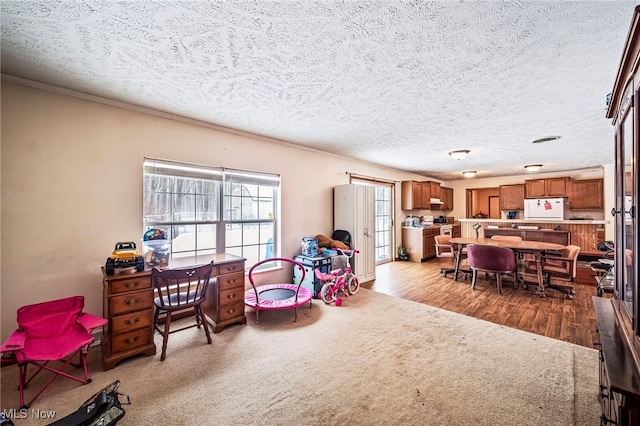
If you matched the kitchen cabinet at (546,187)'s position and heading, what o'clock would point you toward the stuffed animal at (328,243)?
The stuffed animal is roughly at 1 o'clock from the kitchen cabinet.

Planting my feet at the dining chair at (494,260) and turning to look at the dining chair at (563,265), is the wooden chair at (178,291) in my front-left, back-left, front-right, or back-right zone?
back-right

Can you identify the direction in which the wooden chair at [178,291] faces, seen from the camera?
facing away from the viewer and to the left of the viewer

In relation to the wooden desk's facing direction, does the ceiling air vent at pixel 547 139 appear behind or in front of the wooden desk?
in front

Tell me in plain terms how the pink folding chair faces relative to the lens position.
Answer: facing the viewer and to the right of the viewer

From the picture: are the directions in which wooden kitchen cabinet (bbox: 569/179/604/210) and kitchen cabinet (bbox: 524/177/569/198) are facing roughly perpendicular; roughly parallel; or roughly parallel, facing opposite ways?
roughly parallel

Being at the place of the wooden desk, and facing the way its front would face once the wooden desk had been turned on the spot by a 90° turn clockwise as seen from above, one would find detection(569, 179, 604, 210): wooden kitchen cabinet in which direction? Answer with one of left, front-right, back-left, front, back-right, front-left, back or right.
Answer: back-left

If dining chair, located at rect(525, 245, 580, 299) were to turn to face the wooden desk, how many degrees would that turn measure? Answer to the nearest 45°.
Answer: approximately 45° to its left

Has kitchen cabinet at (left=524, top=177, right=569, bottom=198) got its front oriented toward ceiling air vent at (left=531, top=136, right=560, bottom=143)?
yes

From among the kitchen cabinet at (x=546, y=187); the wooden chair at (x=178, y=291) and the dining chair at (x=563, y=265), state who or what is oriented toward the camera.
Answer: the kitchen cabinet

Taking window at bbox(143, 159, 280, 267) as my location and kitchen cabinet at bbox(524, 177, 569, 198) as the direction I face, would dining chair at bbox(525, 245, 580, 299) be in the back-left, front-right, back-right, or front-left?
front-right

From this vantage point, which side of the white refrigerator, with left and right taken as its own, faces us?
front

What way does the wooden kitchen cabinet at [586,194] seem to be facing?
toward the camera

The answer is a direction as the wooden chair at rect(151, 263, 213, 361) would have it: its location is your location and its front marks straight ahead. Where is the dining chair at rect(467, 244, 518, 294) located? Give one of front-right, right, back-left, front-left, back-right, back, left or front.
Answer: back-right

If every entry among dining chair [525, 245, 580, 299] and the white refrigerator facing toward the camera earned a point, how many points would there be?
1

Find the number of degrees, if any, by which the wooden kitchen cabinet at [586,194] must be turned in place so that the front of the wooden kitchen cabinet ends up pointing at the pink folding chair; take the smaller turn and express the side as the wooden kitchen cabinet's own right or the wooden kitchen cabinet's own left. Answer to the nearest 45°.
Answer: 0° — it already faces it

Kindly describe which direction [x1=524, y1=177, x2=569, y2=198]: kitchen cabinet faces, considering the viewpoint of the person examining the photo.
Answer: facing the viewer

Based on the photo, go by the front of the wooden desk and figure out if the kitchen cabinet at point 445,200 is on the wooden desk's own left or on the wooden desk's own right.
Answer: on the wooden desk's own left

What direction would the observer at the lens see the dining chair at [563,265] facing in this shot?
facing to the left of the viewer

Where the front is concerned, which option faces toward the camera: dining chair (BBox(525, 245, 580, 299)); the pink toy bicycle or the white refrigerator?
the white refrigerator

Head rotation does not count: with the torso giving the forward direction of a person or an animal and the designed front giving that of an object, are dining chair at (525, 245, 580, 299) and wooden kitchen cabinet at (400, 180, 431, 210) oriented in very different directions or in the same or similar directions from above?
very different directions

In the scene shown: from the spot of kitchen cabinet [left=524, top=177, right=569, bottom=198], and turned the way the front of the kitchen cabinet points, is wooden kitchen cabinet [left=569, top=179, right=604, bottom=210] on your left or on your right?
on your left
